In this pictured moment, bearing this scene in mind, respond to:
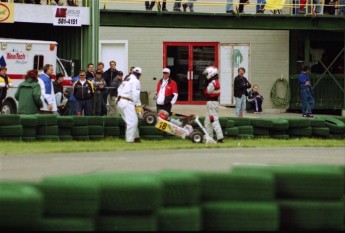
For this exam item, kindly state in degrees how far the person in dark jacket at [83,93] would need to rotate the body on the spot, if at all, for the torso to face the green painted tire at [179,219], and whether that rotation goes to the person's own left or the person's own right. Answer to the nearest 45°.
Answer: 0° — they already face it

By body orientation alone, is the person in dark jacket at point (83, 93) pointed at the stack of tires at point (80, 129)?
yes

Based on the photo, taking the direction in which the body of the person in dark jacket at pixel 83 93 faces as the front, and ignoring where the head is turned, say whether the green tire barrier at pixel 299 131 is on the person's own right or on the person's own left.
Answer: on the person's own left

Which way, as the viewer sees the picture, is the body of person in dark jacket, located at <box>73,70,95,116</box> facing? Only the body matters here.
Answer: toward the camera

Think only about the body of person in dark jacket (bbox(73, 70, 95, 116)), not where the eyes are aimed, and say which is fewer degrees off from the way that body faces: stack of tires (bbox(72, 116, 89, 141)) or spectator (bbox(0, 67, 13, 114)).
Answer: the stack of tires

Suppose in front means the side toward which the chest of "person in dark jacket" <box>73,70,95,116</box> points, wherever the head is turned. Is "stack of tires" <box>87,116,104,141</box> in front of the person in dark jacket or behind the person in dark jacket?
in front
